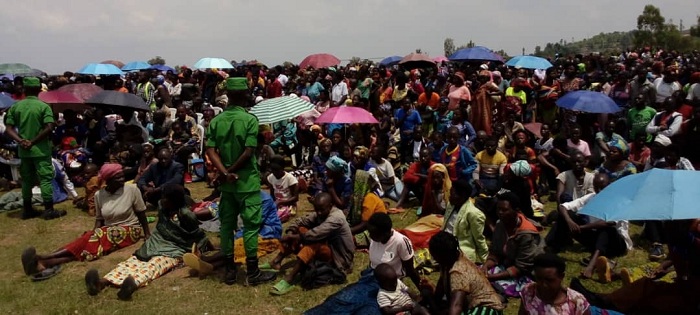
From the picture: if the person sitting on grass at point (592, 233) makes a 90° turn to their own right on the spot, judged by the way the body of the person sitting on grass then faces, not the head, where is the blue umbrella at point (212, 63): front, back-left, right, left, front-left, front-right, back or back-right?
front

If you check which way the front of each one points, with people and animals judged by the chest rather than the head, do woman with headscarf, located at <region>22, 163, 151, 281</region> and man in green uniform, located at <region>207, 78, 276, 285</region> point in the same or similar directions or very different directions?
very different directions

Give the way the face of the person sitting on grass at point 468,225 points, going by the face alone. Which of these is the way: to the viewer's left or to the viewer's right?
to the viewer's left

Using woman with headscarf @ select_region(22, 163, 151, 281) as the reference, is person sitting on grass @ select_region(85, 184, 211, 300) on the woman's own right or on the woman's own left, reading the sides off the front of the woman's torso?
on the woman's own left

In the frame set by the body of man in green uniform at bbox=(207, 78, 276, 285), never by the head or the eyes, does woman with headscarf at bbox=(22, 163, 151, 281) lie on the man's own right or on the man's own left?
on the man's own left

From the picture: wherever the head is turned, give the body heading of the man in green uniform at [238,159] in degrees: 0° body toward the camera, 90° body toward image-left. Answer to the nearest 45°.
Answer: approximately 225°

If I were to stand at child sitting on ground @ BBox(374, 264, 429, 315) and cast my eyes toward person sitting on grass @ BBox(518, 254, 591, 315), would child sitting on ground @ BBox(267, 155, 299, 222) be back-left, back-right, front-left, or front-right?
back-left

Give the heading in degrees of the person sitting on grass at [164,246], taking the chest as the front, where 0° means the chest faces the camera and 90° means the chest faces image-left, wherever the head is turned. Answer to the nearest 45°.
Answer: approximately 45°

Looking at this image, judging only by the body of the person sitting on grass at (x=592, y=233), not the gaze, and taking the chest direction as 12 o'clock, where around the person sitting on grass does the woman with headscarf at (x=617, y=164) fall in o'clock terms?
The woman with headscarf is roughly at 5 o'clock from the person sitting on grass.

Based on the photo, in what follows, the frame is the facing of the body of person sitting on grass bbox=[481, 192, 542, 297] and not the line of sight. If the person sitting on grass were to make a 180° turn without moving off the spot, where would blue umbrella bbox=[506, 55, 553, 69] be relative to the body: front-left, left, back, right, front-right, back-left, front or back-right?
front-left

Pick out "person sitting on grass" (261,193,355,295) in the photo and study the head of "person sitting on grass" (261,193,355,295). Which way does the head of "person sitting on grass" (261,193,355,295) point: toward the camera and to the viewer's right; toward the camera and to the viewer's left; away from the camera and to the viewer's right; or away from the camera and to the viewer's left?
toward the camera and to the viewer's left
